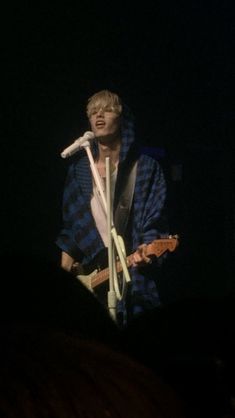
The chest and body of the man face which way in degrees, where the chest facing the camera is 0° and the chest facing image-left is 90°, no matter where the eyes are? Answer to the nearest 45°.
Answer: approximately 45°
